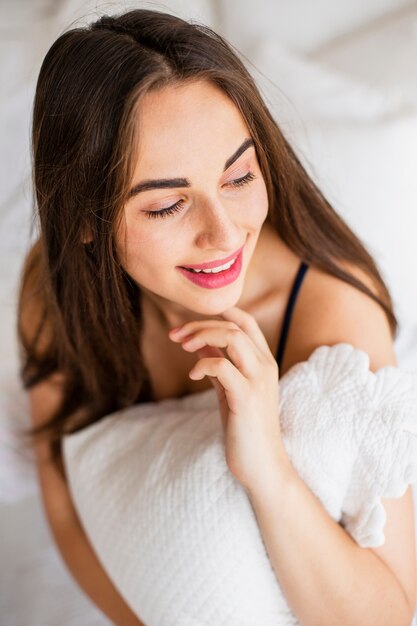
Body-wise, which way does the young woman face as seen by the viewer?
toward the camera
